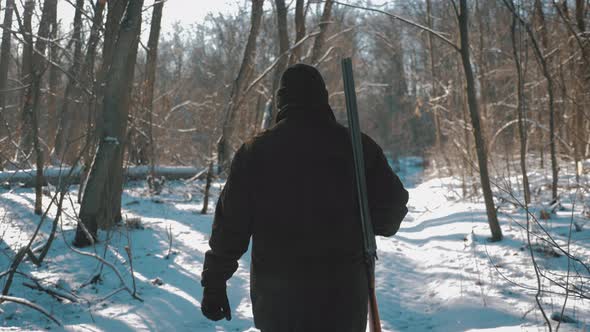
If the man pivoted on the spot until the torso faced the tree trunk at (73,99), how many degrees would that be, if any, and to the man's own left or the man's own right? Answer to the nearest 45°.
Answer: approximately 45° to the man's own left

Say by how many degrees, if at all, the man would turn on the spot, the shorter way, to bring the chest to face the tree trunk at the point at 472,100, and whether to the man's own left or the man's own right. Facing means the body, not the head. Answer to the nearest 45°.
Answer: approximately 45° to the man's own right

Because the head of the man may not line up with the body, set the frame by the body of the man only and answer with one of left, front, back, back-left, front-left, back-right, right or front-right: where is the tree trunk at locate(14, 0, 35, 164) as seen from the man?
front-left

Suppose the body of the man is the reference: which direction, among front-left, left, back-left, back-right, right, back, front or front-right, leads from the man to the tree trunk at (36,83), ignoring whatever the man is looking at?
front-left

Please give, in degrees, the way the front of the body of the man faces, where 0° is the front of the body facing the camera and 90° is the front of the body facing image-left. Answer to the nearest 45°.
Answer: approximately 180°
